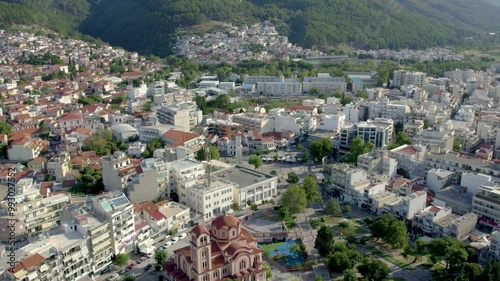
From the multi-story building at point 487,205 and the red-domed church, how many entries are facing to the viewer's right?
0

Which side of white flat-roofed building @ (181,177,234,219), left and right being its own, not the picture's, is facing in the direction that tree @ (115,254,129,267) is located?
right

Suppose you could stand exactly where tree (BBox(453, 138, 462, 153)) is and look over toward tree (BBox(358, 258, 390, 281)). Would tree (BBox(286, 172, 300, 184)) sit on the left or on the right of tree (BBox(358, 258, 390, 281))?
right

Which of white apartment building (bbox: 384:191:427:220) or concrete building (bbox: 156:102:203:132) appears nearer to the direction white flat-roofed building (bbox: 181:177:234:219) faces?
the white apartment building

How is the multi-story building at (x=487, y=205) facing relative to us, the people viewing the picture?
facing the viewer and to the left of the viewer
